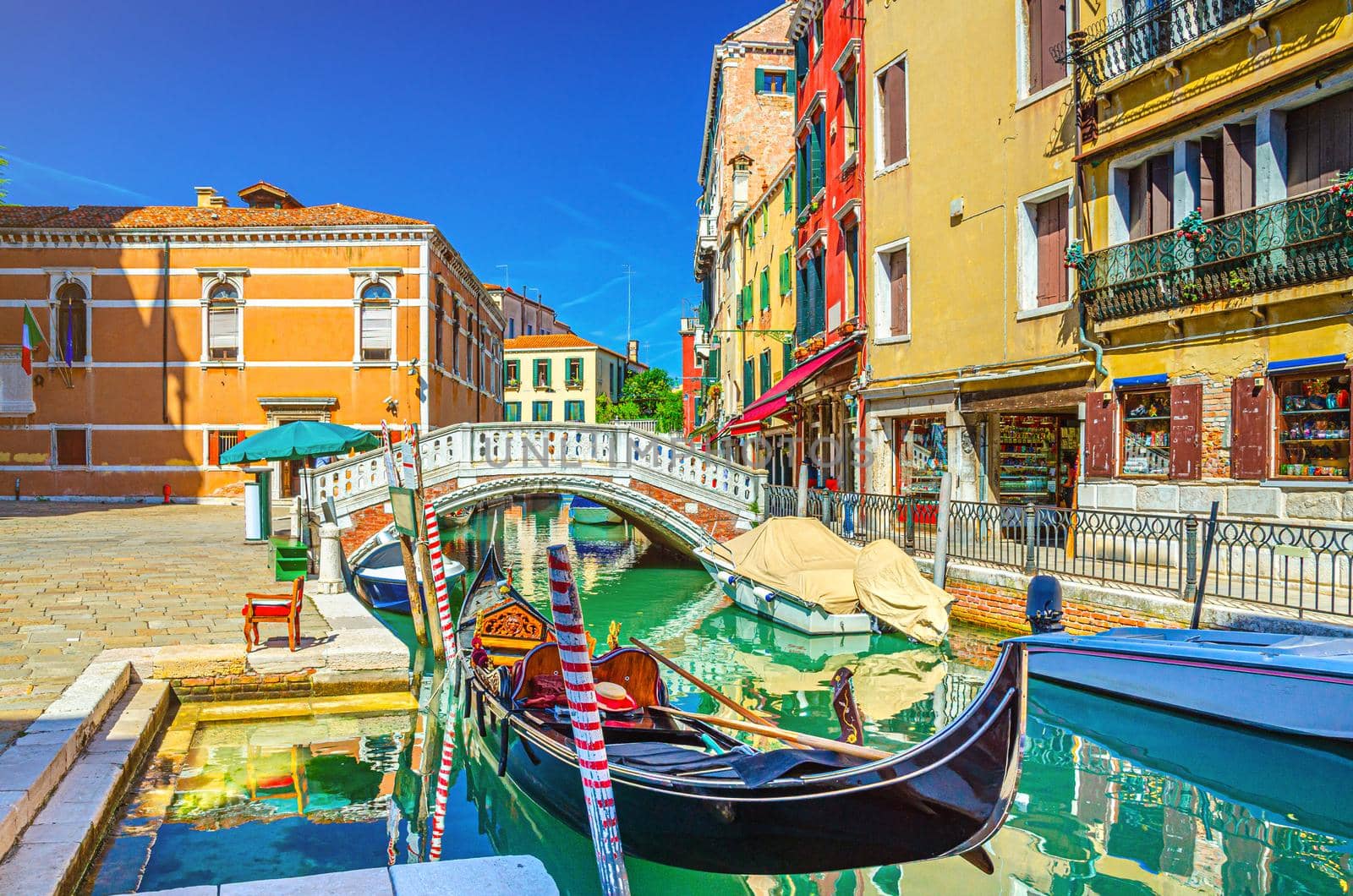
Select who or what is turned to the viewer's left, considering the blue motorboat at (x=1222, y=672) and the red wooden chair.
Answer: the red wooden chair

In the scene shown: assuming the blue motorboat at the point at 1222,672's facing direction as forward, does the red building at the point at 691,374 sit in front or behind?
behind

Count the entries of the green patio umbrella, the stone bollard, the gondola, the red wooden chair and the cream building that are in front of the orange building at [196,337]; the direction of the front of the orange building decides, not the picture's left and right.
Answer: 4

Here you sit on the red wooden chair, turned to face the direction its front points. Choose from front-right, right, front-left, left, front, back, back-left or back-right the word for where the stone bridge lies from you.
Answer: back-right

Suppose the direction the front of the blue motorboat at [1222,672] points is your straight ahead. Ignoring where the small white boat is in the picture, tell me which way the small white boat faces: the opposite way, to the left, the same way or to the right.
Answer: the opposite way

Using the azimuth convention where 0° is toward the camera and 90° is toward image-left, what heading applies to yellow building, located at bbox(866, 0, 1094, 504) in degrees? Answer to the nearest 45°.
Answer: approximately 45°

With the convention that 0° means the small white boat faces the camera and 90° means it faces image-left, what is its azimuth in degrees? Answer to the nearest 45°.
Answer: approximately 135°

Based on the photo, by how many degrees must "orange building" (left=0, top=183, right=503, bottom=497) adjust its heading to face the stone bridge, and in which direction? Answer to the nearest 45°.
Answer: approximately 45° to its left

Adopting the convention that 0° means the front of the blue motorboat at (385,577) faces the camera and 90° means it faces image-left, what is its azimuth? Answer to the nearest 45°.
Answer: approximately 45°

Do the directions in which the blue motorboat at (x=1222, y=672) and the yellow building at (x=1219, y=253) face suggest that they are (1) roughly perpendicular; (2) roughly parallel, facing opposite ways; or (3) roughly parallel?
roughly perpendicular

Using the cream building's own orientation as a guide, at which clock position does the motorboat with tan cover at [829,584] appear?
The motorboat with tan cover is roughly at 12 o'clock from the cream building.

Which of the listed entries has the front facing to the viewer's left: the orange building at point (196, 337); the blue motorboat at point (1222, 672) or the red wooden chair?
the red wooden chair
